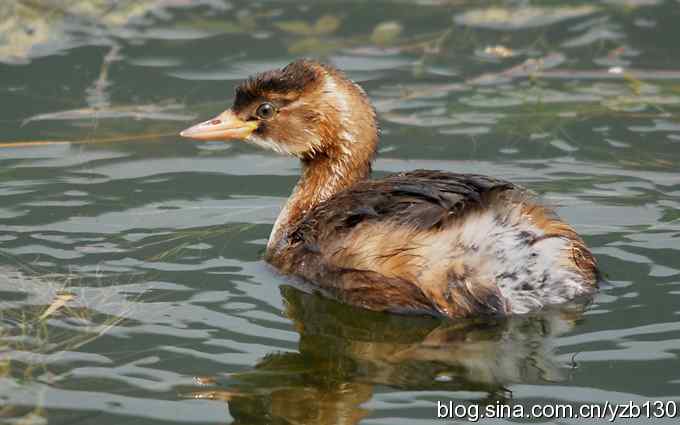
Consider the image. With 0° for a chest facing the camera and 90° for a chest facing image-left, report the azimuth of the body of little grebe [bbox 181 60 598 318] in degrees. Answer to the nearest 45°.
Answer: approximately 90°
